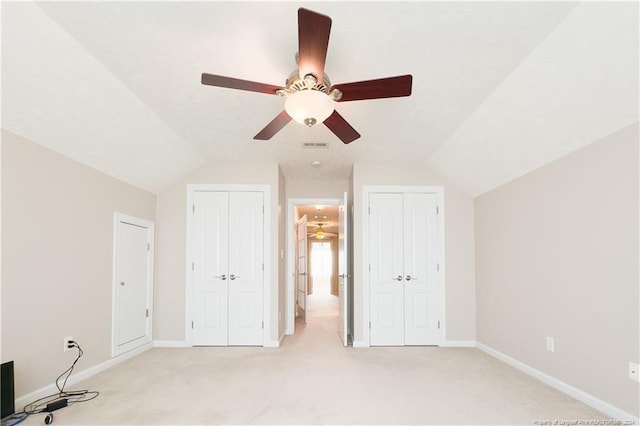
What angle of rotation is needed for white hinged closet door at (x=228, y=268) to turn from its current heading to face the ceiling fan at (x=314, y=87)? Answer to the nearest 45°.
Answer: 0° — it already faces it

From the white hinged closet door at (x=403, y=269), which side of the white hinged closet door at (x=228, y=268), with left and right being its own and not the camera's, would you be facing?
left

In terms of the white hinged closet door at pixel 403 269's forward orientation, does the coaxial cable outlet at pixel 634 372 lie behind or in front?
in front

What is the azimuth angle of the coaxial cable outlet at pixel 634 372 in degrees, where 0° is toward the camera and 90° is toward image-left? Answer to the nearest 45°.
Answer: approximately 45°

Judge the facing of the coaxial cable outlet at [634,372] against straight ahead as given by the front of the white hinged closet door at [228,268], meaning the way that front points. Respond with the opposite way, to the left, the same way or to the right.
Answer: to the right

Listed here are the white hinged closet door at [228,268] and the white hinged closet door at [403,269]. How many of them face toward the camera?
2

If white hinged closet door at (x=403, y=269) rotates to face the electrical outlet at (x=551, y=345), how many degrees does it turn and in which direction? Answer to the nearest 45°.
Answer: approximately 45° to its left

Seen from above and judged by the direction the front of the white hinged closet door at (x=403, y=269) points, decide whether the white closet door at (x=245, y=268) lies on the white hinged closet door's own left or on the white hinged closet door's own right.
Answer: on the white hinged closet door's own right

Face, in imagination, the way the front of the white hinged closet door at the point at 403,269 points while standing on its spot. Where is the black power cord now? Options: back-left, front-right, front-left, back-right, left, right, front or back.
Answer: front-right

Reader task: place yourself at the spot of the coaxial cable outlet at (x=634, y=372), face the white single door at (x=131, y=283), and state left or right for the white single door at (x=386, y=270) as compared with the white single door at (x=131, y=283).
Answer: right

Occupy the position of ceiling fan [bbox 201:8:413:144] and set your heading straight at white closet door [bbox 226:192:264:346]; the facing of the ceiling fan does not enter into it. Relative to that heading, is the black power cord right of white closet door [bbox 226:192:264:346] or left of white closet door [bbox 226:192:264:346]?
left

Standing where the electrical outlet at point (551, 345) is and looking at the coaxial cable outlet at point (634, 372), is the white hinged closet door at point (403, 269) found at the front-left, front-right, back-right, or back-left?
back-right
